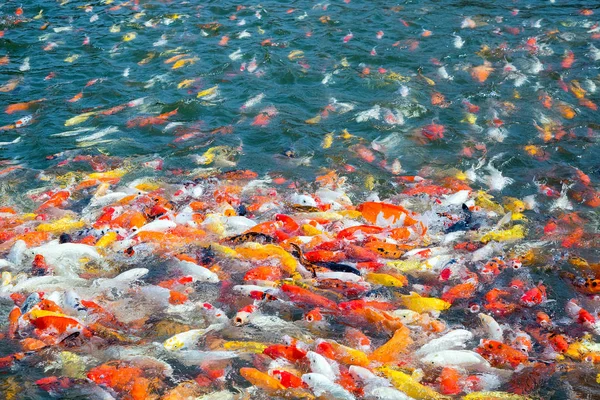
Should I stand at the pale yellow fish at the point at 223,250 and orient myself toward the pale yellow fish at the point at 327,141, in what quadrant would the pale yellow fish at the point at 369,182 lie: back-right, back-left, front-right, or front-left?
front-right

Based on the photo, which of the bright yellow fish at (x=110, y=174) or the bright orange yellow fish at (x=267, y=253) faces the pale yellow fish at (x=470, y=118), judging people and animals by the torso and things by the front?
the bright yellow fish at (x=110, y=174)

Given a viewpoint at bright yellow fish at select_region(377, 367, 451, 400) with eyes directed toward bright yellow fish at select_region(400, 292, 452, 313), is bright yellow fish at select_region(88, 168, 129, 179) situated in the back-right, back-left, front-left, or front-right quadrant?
front-left

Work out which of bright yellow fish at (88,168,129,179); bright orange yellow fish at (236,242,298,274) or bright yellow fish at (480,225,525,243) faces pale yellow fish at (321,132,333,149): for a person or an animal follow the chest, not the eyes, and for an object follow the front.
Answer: bright yellow fish at (88,168,129,179)

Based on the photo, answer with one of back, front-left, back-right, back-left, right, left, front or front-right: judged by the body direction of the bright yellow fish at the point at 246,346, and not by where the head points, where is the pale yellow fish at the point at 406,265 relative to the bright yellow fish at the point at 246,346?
back-right

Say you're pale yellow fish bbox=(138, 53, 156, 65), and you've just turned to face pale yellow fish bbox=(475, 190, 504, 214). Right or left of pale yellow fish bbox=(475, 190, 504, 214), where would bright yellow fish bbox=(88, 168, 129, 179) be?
right
